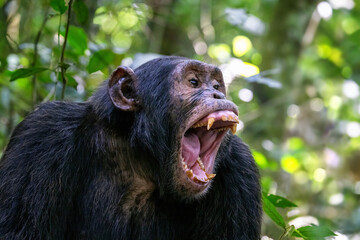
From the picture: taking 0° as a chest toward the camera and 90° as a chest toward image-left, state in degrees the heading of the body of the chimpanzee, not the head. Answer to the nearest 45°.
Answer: approximately 315°

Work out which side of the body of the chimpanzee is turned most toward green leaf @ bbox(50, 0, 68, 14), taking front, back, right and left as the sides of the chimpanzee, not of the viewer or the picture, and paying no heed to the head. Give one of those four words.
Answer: back

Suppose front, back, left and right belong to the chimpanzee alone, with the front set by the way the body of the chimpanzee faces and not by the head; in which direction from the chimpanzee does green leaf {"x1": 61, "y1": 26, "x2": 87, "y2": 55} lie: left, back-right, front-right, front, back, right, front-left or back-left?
back

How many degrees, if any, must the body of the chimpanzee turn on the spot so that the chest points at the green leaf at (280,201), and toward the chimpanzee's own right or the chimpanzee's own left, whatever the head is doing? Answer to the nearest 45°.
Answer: approximately 45° to the chimpanzee's own left

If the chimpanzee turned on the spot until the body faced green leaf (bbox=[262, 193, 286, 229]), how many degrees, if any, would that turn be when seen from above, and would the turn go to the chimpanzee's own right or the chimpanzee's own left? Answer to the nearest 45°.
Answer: approximately 45° to the chimpanzee's own left

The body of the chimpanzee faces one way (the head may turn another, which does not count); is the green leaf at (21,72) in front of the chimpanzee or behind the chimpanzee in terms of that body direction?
behind

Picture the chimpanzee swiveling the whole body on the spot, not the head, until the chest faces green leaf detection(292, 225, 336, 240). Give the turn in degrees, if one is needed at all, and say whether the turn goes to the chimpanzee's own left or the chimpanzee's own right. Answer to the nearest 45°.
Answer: approximately 45° to the chimpanzee's own left
